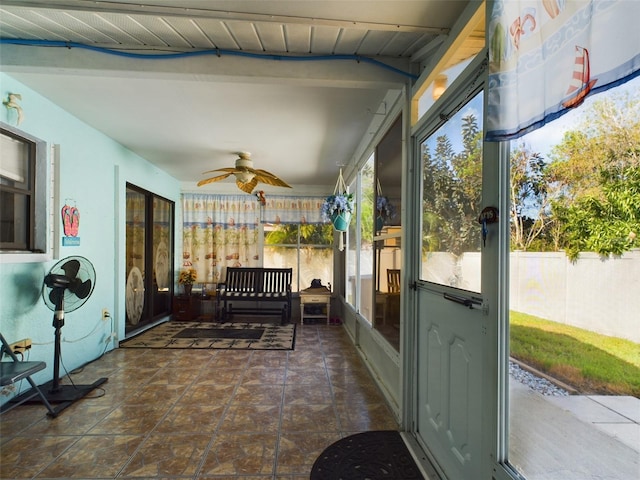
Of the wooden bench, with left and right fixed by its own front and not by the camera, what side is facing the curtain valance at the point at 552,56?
front

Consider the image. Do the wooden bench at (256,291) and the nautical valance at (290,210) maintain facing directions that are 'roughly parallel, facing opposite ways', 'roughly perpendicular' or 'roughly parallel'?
roughly parallel

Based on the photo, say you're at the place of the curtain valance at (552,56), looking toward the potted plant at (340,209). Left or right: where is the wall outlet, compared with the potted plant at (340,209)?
left

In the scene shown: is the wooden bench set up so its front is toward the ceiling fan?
yes

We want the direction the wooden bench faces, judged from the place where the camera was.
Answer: facing the viewer

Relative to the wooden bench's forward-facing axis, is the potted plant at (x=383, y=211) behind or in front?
in front

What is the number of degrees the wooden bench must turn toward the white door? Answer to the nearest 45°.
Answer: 0° — it already faces it

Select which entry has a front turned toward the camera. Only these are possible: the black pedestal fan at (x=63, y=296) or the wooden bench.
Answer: the wooden bench
